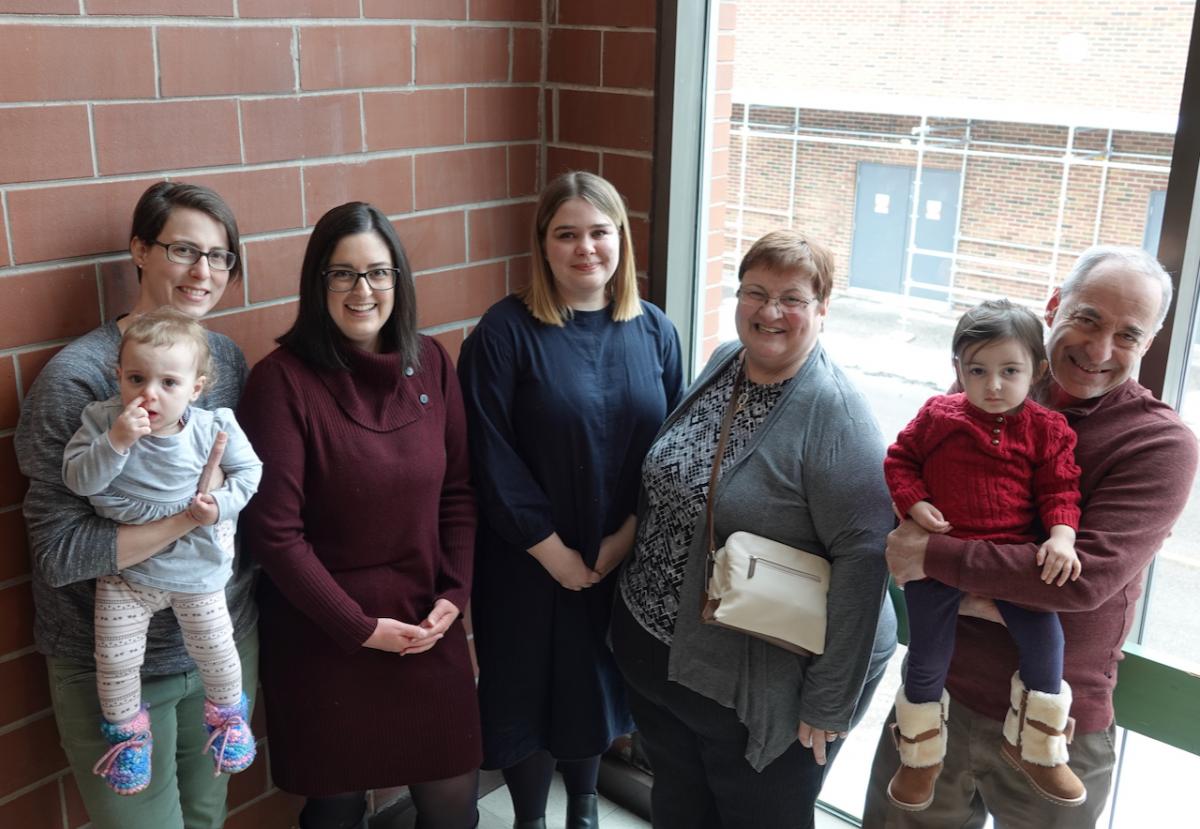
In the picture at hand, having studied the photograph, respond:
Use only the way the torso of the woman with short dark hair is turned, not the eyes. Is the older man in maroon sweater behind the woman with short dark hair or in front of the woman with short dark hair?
in front

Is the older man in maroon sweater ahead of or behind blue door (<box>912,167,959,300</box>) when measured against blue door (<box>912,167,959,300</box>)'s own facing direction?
ahead

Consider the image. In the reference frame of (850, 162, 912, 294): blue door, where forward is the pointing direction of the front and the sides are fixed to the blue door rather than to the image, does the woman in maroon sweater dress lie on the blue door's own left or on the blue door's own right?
on the blue door's own right

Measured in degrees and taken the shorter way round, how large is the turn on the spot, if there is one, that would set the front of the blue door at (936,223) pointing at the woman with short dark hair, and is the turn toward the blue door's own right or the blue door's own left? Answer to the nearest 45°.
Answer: approximately 45° to the blue door's own right

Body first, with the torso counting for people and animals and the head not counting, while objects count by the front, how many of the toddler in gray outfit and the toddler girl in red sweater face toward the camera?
2

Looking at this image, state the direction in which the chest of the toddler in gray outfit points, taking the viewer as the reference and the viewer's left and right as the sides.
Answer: facing the viewer

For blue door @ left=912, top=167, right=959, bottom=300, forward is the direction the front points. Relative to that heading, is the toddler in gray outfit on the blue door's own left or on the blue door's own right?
on the blue door's own right

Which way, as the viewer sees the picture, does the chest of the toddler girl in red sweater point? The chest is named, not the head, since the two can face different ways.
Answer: toward the camera

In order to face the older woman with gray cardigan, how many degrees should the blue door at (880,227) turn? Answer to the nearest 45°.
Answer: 0° — it already faces them

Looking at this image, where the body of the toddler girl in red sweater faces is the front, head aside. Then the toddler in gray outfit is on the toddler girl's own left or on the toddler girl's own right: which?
on the toddler girl's own right
